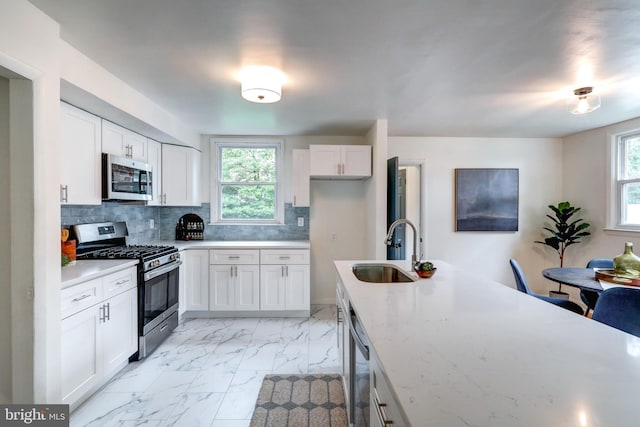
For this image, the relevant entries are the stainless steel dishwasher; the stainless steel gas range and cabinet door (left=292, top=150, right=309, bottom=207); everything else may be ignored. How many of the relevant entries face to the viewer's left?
1

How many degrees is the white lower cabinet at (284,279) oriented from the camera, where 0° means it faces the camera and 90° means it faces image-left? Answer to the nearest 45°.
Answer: approximately 0°

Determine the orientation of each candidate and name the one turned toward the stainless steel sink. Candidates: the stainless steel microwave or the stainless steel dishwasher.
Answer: the stainless steel microwave

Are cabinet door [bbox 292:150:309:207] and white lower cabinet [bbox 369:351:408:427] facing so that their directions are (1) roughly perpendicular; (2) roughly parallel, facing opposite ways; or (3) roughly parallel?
roughly perpendicular

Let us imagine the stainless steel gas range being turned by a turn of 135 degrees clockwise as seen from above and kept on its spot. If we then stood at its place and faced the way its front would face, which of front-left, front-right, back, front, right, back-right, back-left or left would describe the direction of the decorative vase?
back-left

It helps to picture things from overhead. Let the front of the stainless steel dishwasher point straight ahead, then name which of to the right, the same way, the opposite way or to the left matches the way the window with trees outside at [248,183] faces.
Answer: to the left

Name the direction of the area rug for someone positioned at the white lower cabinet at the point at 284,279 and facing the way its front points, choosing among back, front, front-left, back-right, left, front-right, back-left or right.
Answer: front

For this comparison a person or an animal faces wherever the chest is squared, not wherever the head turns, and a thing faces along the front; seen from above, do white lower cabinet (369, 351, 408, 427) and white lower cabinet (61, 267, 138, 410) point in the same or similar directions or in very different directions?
very different directions

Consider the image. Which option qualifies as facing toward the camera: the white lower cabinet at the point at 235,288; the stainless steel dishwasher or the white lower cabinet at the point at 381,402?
the white lower cabinet at the point at 235,288

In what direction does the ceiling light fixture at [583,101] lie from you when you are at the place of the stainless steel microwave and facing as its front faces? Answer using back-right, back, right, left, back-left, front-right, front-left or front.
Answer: front

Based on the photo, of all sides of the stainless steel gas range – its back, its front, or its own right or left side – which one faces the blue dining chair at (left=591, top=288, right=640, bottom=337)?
front

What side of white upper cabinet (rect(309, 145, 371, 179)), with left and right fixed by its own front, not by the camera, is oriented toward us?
front

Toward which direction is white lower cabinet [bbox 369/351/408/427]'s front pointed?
to the viewer's left

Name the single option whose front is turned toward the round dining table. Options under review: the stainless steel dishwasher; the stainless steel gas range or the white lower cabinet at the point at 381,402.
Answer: the stainless steel gas range

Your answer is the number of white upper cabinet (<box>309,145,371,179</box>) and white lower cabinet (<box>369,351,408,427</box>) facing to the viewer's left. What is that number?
1

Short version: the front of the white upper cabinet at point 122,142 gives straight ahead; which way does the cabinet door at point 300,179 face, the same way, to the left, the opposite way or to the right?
to the right

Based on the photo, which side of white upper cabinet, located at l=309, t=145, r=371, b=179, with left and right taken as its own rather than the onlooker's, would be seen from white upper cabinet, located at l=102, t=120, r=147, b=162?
right

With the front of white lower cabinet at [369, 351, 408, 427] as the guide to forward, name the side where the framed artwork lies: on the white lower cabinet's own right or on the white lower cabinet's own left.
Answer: on the white lower cabinet's own right

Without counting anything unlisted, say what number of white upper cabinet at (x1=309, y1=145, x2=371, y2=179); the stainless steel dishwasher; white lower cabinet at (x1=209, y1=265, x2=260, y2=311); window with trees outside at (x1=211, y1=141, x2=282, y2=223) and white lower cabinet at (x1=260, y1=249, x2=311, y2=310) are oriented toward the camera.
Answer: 4

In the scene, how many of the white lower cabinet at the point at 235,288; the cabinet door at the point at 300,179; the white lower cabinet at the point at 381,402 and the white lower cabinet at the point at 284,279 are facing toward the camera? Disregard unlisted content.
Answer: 3

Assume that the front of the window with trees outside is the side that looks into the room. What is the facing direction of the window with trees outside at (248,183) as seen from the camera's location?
facing the viewer

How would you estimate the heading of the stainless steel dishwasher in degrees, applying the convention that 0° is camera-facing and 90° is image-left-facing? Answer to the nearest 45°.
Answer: approximately 90°

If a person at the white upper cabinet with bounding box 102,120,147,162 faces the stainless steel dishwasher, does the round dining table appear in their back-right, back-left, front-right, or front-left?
front-left
